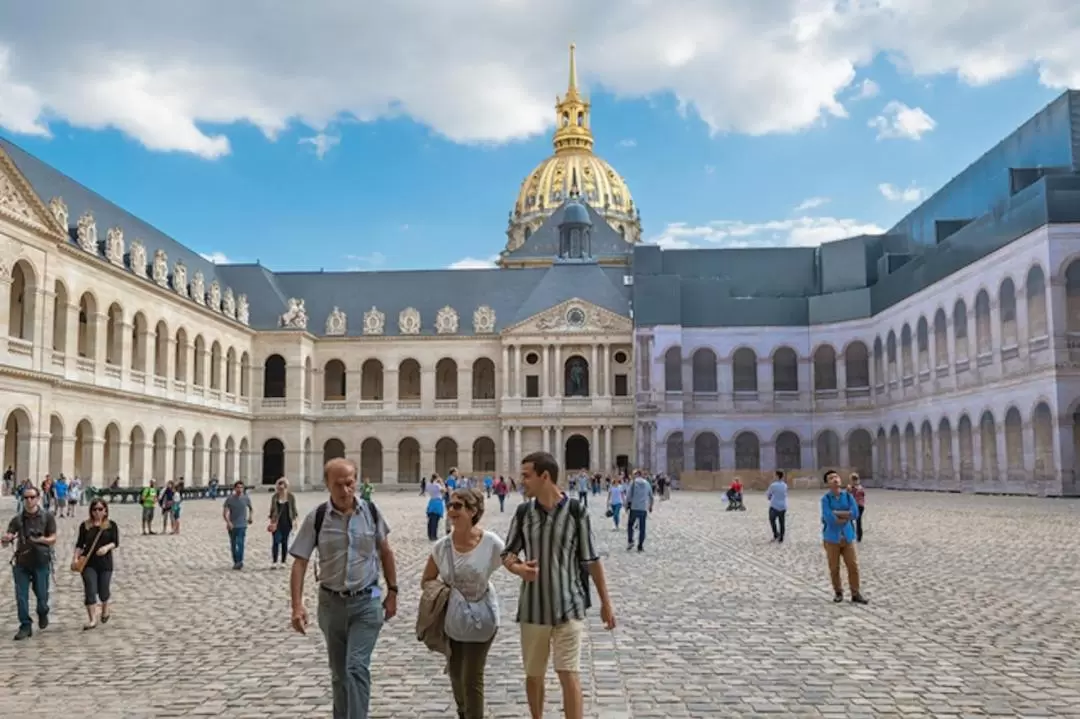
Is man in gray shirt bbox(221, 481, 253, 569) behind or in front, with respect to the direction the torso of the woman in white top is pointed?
behind

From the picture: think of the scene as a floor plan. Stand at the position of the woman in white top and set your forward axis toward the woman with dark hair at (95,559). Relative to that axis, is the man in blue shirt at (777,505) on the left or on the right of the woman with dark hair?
right

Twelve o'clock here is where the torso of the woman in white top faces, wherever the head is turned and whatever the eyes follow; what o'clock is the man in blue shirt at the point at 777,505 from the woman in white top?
The man in blue shirt is roughly at 7 o'clock from the woman in white top.

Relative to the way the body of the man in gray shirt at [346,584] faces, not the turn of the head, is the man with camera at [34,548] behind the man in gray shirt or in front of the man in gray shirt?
behind
